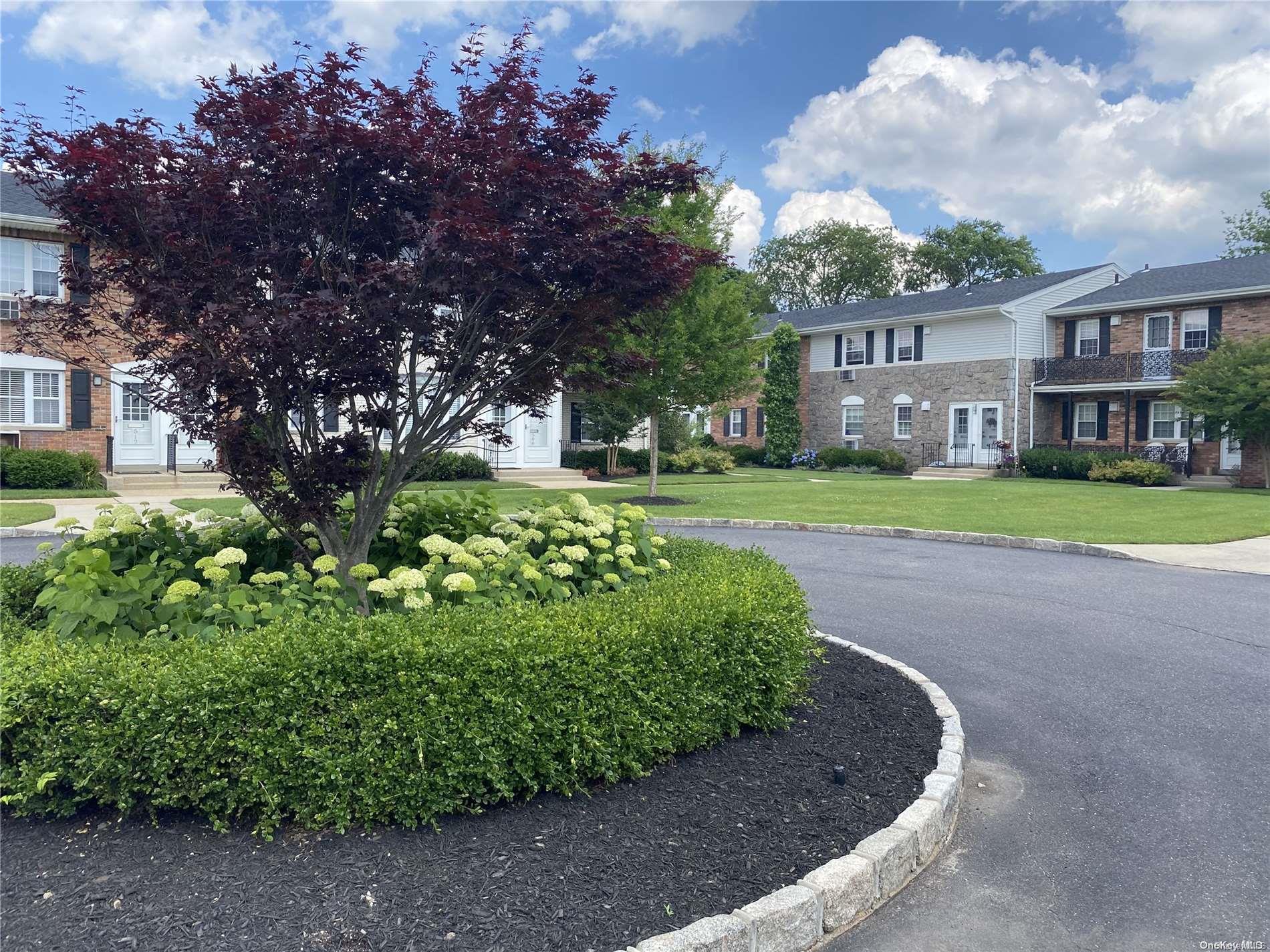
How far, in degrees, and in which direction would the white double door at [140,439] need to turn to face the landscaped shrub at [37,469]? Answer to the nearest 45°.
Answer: approximately 45° to its right

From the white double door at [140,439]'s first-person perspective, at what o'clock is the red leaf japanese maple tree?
The red leaf japanese maple tree is roughly at 12 o'clock from the white double door.

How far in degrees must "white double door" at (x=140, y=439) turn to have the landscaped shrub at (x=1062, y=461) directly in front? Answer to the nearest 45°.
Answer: approximately 90° to its left

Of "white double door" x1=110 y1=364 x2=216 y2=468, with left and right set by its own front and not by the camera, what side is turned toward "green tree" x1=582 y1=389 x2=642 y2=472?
left

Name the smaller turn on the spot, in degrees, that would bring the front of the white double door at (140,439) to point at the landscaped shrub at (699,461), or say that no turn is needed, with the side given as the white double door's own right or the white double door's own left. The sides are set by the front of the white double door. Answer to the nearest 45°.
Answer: approximately 90° to the white double door's own left

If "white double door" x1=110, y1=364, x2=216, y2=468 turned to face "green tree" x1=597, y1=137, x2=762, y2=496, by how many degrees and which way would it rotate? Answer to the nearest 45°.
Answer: approximately 45° to its left

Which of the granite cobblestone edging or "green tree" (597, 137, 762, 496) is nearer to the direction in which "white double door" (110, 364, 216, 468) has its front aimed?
the granite cobblestone edging

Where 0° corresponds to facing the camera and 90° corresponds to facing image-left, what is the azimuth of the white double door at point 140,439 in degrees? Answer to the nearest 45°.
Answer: approximately 0°

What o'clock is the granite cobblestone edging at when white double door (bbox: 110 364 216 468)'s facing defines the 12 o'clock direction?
The granite cobblestone edging is roughly at 12 o'clock from the white double door.

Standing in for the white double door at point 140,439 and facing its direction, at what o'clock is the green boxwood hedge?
The green boxwood hedge is roughly at 12 o'clock from the white double door.

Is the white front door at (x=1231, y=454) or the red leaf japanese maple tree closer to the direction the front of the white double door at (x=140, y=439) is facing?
the red leaf japanese maple tree
